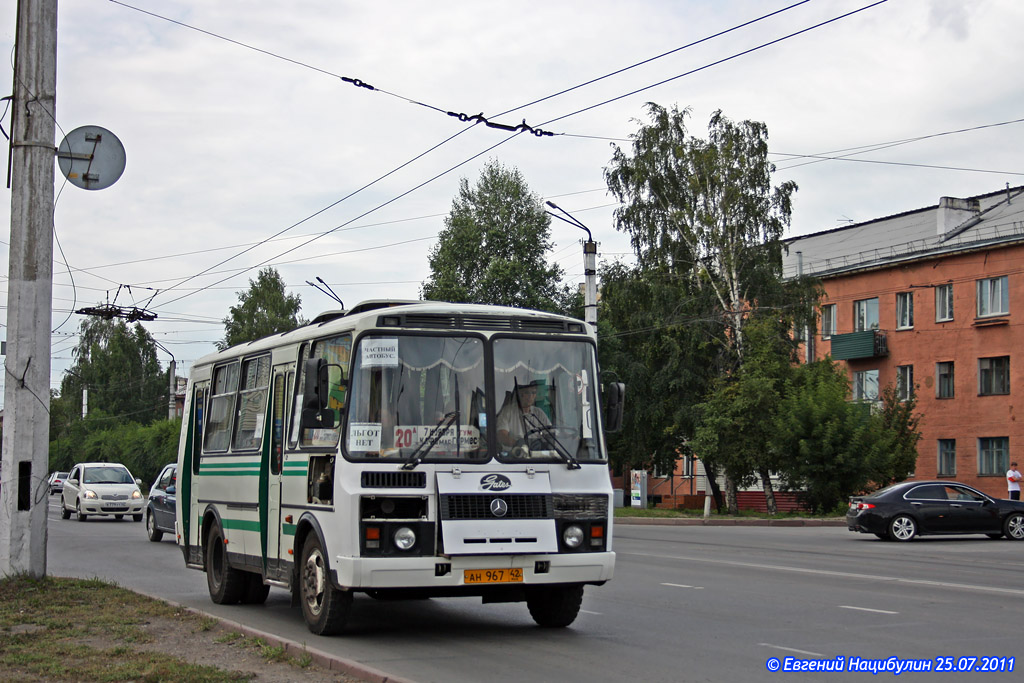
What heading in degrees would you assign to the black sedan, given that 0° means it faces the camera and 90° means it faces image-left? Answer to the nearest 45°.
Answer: approximately 270°

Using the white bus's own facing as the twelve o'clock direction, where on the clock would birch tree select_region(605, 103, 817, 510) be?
The birch tree is roughly at 8 o'clock from the white bus.

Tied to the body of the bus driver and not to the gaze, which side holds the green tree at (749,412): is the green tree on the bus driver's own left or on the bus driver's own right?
on the bus driver's own left

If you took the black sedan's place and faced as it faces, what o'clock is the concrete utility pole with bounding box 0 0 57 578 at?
The concrete utility pole is roughly at 4 o'clock from the black sedan.

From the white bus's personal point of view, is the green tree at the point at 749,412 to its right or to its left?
on its left

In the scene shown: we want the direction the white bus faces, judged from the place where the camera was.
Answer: facing the viewer and to the right of the viewer

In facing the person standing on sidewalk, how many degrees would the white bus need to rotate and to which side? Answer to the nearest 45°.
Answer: approximately 90° to its left

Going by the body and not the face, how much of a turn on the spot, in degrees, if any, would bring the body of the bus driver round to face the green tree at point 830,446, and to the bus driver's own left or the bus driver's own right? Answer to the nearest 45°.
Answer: approximately 135° to the bus driver's own left

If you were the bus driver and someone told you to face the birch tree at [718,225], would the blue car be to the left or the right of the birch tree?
left

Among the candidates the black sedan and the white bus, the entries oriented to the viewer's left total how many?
0

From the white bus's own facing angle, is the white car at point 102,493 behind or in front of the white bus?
behind

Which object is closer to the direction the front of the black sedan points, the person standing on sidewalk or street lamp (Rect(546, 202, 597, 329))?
the person standing on sidewalk

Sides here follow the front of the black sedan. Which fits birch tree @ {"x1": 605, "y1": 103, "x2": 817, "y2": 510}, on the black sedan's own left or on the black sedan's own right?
on the black sedan's own left
